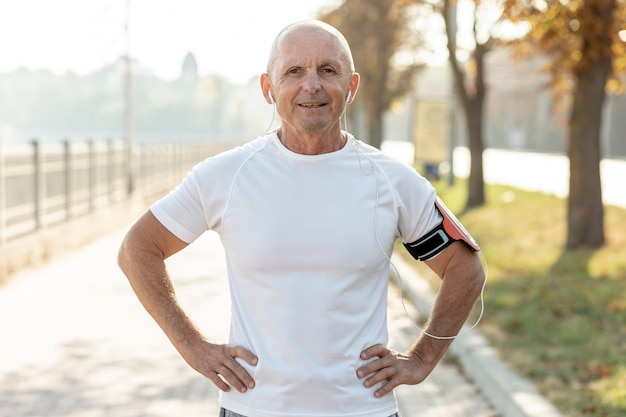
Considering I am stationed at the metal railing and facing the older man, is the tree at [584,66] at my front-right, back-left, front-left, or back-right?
front-left

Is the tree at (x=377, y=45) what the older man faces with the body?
no

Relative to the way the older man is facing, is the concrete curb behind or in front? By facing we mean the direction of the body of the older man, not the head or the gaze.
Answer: behind

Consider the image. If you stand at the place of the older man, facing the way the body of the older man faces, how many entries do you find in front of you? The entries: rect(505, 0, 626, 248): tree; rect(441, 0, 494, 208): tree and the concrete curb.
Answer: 0

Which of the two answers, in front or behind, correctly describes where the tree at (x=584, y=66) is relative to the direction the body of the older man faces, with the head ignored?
behind

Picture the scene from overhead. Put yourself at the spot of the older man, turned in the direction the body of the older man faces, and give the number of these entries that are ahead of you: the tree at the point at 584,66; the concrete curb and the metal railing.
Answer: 0

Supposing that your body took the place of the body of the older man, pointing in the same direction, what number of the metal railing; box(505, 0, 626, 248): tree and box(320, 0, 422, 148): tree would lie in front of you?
0

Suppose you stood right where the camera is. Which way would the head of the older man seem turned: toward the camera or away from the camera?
toward the camera

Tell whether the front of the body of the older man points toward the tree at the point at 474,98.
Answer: no

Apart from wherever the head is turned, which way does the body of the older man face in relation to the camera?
toward the camera
